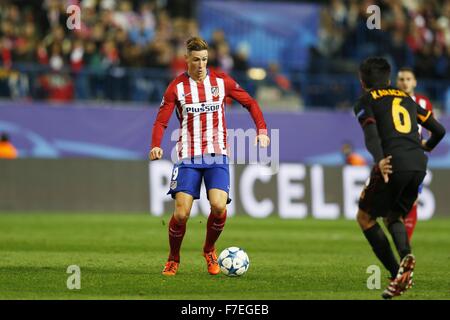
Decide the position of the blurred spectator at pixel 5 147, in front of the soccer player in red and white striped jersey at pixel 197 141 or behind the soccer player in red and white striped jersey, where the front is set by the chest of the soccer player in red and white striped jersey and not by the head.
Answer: behind

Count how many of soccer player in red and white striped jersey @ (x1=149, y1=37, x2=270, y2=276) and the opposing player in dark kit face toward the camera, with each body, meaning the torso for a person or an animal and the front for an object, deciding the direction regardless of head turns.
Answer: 1

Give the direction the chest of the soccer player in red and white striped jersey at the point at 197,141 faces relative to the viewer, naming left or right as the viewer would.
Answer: facing the viewer

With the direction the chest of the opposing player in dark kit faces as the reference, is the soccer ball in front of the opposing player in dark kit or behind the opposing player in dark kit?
in front

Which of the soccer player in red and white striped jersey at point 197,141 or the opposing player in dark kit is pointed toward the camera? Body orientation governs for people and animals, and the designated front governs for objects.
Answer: the soccer player in red and white striped jersey

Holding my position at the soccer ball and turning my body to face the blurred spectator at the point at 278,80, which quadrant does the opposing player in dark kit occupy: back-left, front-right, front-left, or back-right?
back-right

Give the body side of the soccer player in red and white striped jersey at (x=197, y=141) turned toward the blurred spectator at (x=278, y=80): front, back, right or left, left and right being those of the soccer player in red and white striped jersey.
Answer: back

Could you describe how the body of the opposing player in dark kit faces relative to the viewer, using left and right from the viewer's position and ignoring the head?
facing away from the viewer and to the left of the viewer

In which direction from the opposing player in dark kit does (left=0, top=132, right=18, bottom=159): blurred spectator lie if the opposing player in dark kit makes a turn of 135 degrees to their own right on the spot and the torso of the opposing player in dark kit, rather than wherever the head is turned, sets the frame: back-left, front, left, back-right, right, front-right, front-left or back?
back-left
